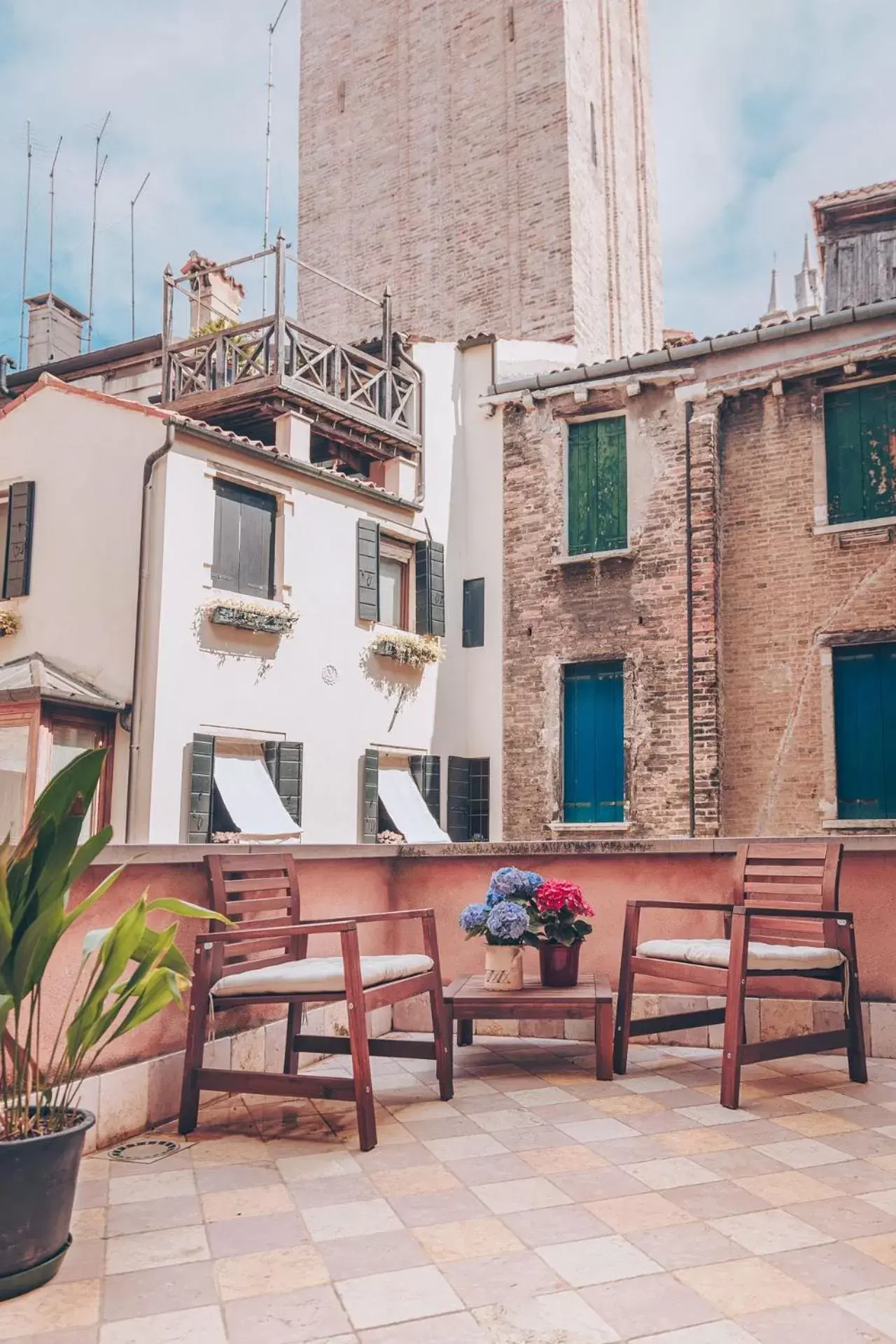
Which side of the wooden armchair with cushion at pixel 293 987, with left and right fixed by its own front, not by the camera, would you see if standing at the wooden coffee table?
left

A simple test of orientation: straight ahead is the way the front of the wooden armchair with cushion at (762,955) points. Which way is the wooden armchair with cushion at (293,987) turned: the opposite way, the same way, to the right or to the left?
to the left

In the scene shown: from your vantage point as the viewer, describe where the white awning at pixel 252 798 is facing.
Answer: facing the viewer and to the right of the viewer

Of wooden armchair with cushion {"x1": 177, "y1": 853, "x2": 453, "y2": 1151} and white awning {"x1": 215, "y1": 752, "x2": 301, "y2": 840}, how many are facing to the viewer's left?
0

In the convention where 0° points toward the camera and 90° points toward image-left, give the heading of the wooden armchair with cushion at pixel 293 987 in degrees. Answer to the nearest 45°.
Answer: approximately 315°

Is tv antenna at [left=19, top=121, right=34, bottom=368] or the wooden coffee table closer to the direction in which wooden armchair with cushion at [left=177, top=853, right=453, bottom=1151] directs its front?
the wooden coffee table

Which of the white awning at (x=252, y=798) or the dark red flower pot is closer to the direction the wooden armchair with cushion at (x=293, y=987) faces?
the dark red flower pot

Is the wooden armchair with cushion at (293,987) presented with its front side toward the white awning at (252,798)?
no

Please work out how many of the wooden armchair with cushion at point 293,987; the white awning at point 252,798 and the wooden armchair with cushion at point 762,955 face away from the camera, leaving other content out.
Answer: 0

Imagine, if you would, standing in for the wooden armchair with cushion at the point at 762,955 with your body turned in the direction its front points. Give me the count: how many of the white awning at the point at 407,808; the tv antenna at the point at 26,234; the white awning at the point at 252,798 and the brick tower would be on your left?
0

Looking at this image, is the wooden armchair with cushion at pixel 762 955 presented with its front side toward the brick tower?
no

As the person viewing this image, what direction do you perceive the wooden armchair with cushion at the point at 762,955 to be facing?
facing the viewer and to the left of the viewer

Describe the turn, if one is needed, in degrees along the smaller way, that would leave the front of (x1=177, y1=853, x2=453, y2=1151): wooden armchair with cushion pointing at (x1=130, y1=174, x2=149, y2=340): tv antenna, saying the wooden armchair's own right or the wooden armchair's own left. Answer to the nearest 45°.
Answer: approximately 135° to the wooden armchair's own left

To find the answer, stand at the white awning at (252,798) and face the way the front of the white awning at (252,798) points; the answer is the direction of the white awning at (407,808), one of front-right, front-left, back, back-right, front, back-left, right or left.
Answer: left

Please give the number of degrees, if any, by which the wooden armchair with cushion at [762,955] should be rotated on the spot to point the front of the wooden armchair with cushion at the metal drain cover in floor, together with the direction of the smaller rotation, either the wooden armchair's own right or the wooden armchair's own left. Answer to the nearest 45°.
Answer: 0° — it already faces it

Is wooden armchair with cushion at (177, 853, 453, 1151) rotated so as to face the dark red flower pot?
no

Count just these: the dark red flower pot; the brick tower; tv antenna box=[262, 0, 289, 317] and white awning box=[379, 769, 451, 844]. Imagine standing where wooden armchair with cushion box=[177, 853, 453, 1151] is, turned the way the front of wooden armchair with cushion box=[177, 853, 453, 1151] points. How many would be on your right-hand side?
0
